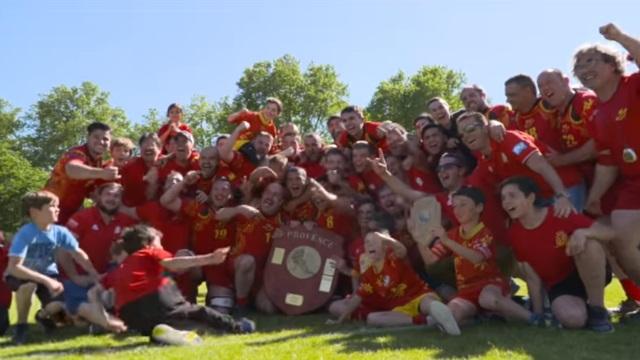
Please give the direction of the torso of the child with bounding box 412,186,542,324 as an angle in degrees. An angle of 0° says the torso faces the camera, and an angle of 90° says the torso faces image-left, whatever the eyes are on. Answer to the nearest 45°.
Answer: approximately 45°

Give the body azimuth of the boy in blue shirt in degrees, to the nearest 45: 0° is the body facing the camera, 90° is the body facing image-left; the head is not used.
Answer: approximately 315°

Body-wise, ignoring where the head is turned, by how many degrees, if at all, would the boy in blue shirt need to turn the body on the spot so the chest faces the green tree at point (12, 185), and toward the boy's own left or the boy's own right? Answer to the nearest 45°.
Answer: approximately 135° to the boy's own left

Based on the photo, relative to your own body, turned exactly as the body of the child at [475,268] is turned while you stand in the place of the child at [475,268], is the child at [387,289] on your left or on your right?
on your right

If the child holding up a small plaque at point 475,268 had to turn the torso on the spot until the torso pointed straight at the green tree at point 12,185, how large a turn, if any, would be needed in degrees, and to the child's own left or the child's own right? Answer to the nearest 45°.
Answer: approximately 90° to the child's own right
